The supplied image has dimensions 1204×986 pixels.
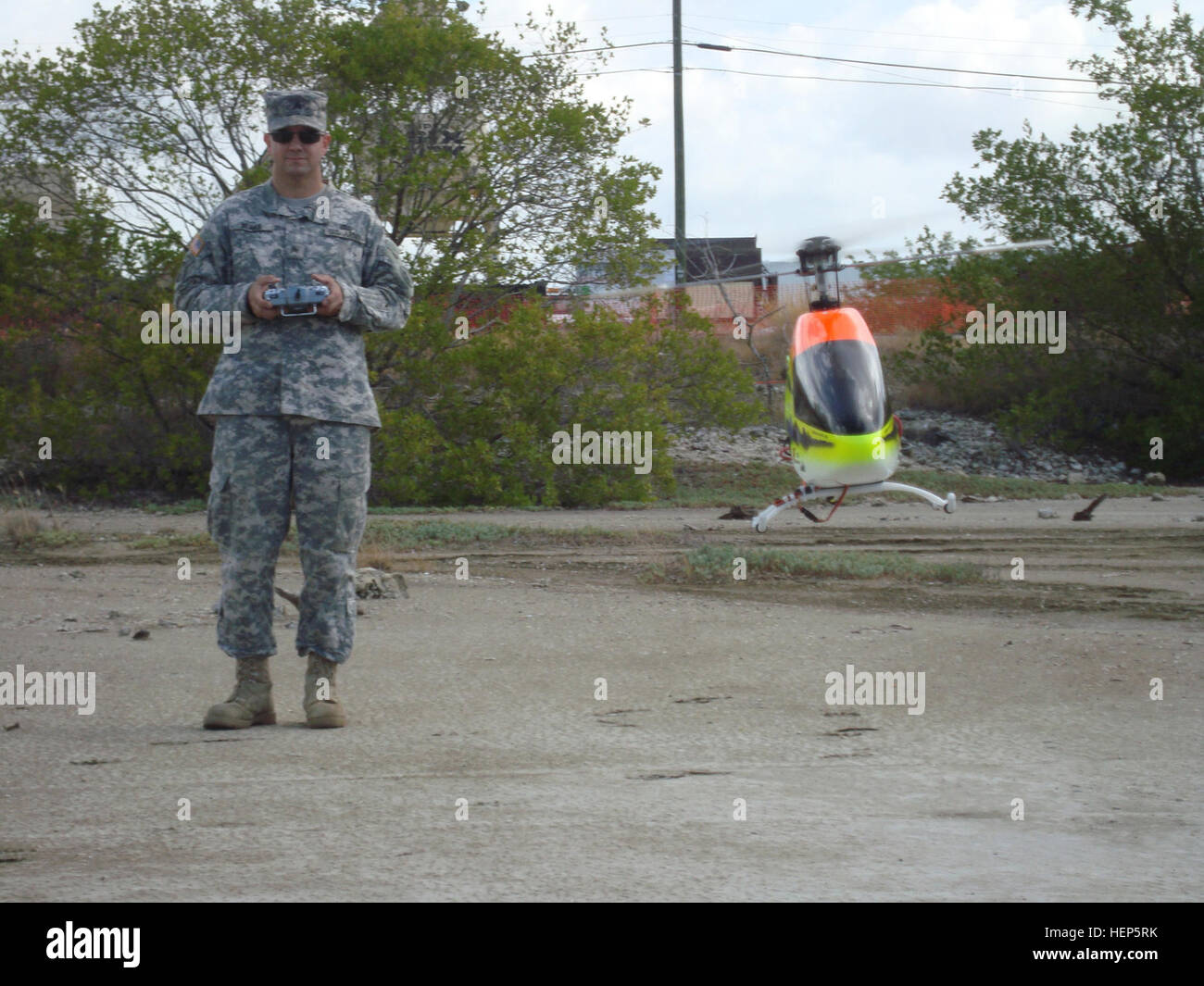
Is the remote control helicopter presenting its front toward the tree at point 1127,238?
no

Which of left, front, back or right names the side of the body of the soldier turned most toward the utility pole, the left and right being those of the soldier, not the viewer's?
back

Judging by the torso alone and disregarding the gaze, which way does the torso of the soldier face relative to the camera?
toward the camera

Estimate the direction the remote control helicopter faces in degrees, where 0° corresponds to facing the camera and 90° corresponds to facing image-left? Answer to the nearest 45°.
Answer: approximately 0°

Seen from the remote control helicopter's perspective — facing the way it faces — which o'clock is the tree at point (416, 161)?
The tree is roughly at 5 o'clock from the remote control helicopter.

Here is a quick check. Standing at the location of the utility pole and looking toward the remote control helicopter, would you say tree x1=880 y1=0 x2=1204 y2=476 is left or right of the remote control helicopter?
left

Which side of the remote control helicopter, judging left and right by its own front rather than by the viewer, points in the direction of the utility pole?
back

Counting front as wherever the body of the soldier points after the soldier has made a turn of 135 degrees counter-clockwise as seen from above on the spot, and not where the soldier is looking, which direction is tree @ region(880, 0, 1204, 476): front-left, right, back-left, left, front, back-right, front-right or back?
front

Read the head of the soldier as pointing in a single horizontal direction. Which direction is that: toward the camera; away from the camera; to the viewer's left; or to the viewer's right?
toward the camera

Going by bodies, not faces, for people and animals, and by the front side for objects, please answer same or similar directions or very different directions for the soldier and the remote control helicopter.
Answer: same or similar directions

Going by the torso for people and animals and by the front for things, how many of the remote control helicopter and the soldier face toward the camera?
2

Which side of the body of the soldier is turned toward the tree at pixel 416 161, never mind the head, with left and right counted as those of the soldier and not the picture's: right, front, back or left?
back
